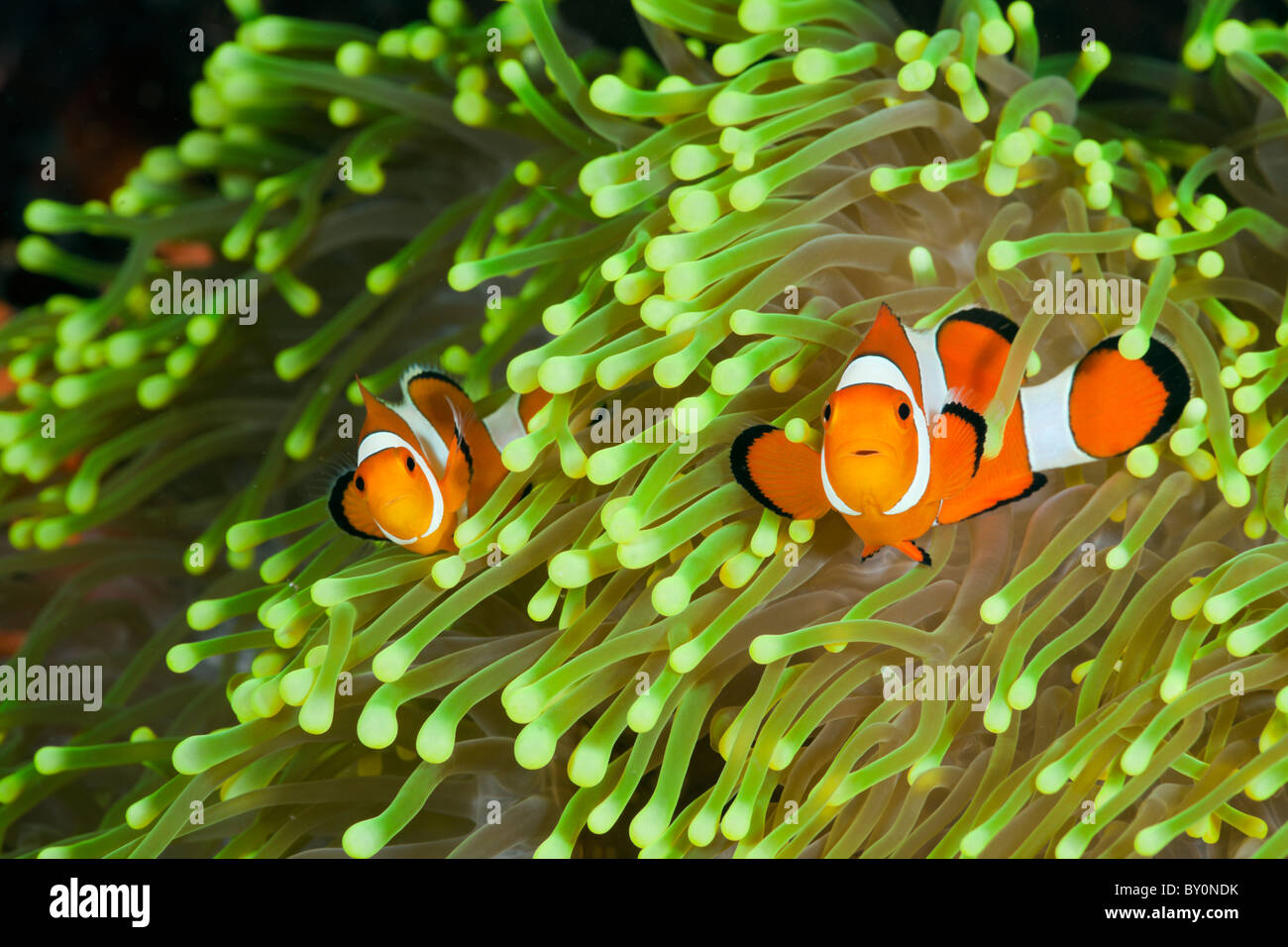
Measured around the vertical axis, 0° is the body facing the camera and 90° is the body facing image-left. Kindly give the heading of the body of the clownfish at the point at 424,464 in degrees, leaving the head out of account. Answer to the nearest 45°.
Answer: approximately 45°
